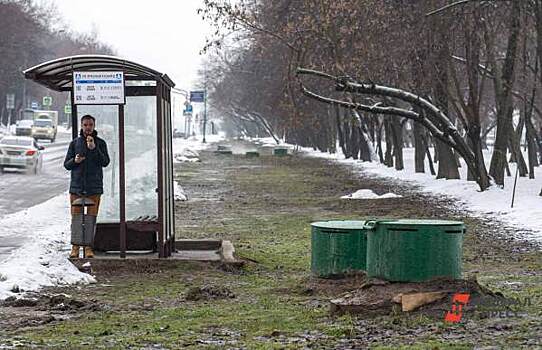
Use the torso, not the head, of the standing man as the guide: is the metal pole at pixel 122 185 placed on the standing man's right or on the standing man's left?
on the standing man's left

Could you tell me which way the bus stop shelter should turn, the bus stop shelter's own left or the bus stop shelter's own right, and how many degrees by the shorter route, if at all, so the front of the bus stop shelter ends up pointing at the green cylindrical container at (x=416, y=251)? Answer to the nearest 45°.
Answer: approximately 135° to the bus stop shelter's own left

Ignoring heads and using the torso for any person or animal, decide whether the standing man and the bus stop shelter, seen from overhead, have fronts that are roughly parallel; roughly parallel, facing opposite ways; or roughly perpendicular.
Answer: roughly perpendicular

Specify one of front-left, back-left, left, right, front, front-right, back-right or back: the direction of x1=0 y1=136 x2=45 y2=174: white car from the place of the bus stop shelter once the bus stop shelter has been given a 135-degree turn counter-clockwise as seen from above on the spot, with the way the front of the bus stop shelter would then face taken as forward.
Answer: back-left

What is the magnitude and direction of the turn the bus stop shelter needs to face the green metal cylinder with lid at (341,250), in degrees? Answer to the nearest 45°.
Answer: approximately 135° to its left

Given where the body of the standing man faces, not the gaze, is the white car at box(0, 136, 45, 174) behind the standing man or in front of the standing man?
behind

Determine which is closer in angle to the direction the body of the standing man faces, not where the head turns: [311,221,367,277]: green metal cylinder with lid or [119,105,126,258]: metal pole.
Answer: the green metal cylinder with lid

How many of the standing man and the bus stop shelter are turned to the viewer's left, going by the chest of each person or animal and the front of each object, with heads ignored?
1

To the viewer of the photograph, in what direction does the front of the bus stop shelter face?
facing to the left of the viewer

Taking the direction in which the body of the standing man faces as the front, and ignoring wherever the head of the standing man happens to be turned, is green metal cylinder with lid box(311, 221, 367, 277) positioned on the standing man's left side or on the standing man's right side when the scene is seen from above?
on the standing man's left side

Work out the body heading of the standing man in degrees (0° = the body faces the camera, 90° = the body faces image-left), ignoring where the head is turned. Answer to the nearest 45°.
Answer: approximately 0°
